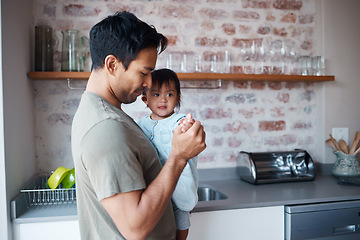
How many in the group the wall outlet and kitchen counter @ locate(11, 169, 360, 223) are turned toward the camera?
2

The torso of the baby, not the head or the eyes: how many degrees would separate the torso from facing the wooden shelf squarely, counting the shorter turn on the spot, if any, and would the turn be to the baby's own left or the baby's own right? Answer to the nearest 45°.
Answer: approximately 180°

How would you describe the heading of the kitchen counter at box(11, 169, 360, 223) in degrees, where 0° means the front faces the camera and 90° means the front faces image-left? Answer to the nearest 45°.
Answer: approximately 0°

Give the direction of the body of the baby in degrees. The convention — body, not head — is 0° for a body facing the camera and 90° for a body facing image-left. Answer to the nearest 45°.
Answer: approximately 45°

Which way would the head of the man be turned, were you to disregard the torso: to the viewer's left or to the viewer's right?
to the viewer's right

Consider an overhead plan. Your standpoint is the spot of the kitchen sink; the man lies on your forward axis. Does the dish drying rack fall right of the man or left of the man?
right

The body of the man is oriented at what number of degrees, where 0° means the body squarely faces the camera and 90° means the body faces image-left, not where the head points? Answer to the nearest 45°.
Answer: approximately 270°

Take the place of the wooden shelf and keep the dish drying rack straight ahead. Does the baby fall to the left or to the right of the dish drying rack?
left
